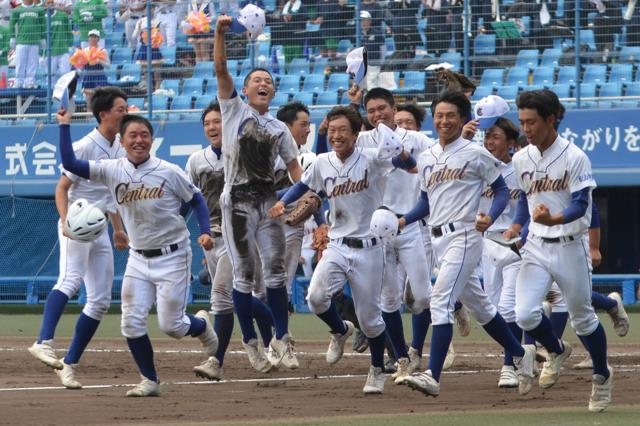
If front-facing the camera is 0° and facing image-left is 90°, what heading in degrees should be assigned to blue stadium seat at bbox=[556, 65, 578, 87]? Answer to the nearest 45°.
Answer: approximately 0°

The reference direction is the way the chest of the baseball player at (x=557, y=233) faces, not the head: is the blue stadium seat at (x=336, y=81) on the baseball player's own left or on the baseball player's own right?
on the baseball player's own right

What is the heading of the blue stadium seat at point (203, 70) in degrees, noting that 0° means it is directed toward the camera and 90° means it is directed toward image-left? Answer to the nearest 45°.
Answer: approximately 0°

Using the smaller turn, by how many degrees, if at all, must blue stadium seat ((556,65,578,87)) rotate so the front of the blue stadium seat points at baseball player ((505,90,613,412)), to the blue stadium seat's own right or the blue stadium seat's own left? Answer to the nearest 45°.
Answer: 0° — it already faces them

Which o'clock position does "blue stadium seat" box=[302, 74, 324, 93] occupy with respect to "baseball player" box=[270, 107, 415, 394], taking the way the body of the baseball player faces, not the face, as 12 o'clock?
The blue stadium seat is roughly at 6 o'clock from the baseball player.

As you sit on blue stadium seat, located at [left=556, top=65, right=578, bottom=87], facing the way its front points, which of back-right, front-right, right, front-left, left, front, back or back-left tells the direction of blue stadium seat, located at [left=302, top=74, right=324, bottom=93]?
right

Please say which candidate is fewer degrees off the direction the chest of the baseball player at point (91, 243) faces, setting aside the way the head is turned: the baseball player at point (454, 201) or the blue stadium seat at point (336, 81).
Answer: the baseball player

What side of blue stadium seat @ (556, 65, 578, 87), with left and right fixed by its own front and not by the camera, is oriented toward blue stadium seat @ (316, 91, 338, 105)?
right

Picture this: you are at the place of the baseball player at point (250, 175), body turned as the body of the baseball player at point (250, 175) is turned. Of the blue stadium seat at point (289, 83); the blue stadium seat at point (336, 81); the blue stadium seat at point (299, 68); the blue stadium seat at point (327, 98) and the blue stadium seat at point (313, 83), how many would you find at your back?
5
